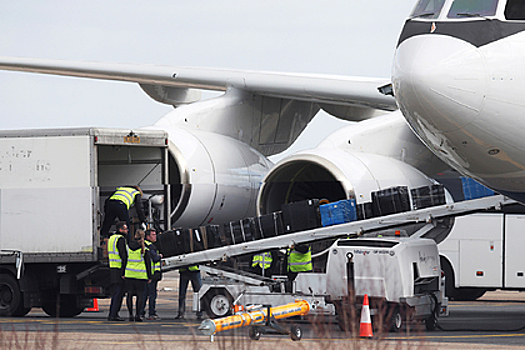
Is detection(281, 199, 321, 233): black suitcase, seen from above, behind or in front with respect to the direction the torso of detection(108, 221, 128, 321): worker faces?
in front

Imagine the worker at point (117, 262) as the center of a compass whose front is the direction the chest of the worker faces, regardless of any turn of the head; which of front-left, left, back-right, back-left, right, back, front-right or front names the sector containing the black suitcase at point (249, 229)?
front

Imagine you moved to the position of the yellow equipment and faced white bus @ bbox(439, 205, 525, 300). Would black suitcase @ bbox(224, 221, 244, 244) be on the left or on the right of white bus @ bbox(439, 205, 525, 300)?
left

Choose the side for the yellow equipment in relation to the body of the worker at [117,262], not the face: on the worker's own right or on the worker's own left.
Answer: on the worker's own right

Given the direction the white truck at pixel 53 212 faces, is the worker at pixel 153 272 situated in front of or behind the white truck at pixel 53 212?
behind

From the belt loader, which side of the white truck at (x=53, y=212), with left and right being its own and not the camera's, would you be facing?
back

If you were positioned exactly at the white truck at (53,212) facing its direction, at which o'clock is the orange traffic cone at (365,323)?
The orange traffic cone is roughly at 6 o'clock from the white truck.
